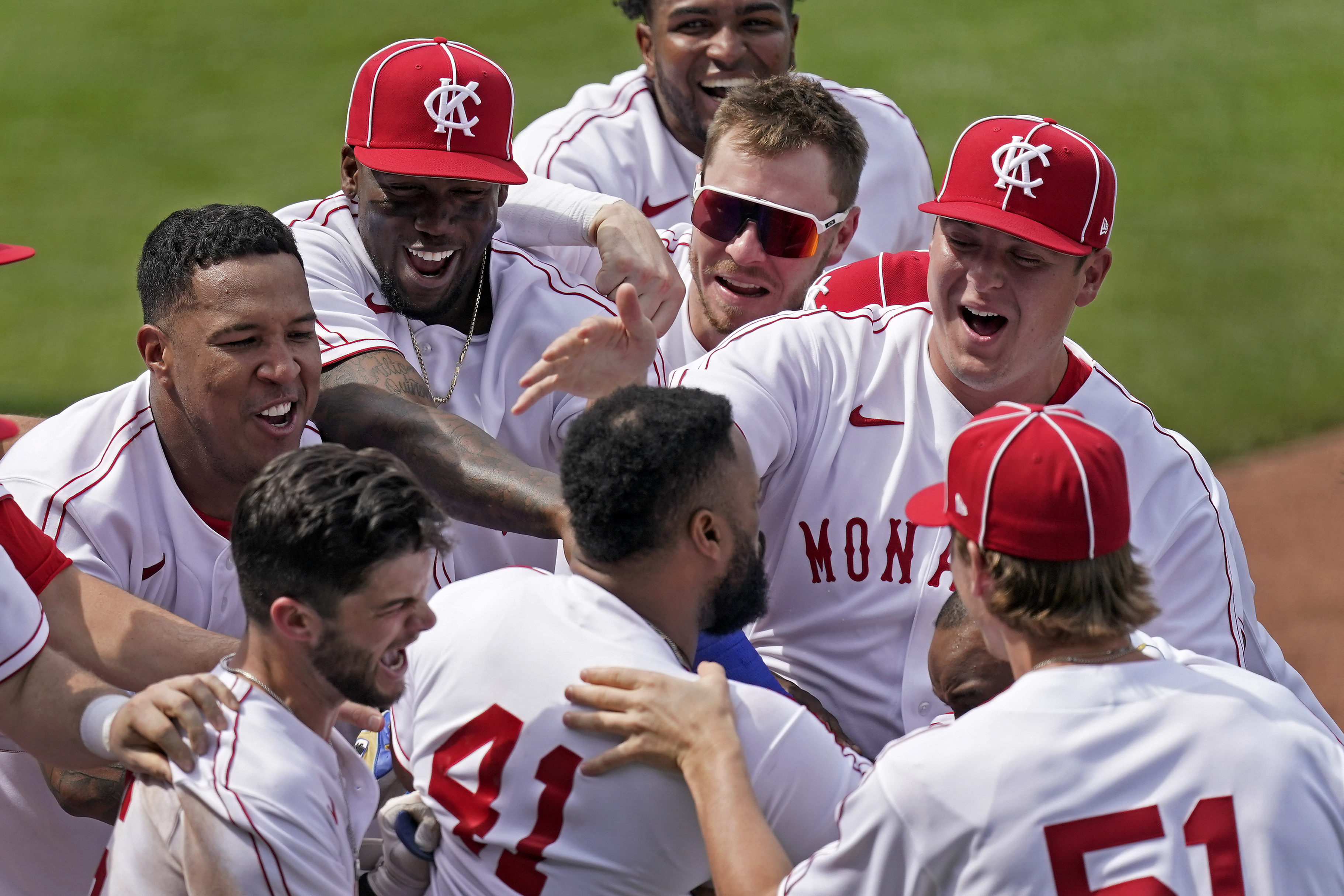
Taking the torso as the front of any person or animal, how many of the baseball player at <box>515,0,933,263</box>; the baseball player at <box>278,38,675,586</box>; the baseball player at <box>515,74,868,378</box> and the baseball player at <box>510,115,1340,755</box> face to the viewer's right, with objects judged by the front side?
0

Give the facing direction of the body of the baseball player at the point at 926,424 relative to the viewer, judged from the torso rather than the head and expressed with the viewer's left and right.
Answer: facing the viewer

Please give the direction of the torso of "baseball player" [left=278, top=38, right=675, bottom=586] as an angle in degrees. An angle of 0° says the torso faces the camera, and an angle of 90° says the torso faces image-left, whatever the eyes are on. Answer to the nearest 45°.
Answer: approximately 0°

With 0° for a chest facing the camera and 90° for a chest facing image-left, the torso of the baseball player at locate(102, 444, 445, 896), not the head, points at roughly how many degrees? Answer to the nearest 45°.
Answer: approximately 270°

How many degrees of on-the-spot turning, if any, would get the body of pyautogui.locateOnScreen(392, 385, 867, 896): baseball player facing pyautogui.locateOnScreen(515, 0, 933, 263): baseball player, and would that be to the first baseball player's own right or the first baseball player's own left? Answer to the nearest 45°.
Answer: approximately 45° to the first baseball player's own left

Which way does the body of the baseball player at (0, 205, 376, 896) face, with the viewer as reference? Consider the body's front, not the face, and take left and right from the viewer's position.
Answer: facing the viewer and to the right of the viewer

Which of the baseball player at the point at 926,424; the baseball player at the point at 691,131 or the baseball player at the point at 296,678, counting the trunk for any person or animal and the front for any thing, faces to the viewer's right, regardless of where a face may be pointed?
the baseball player at the point at 296,678

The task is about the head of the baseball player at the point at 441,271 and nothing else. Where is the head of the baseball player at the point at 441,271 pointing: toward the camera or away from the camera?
toward the camera

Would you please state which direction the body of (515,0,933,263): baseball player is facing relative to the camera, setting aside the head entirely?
toward the camera

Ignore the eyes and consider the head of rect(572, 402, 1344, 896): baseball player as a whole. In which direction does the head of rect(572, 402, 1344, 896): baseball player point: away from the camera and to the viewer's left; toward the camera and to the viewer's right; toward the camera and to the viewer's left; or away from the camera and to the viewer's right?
away from the camera and to the viewer's left

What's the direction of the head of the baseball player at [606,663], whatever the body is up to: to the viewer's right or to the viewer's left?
to the viewer's right

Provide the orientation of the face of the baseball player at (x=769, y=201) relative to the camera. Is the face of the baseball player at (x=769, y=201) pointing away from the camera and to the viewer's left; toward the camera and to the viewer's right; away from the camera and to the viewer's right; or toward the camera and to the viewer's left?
toward the camera and to the viewer's left

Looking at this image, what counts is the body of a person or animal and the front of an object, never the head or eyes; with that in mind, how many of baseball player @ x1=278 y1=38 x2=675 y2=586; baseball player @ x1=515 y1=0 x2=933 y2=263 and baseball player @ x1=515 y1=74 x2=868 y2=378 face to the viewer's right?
0

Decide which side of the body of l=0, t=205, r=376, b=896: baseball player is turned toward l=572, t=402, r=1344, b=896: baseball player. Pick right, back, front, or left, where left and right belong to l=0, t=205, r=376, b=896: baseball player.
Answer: front

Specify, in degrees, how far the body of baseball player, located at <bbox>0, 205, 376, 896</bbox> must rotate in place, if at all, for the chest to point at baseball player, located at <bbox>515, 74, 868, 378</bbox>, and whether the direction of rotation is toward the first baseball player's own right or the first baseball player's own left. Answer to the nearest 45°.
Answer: approximately 90° to the first baseball player's own left

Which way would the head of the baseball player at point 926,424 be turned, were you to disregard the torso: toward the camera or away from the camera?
toward the camera

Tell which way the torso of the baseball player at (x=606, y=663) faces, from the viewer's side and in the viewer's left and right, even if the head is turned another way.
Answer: facing away from the viewer and to the right of the viewer

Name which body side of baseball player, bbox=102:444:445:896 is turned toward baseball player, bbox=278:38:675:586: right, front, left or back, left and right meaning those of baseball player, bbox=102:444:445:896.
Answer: left
